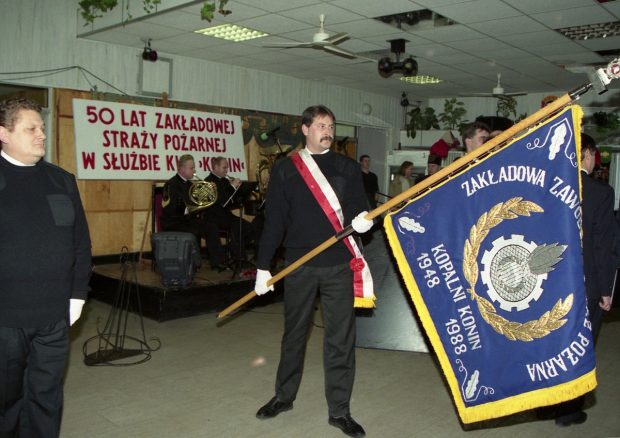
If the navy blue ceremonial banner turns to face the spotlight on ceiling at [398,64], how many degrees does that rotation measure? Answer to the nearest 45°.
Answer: approximately 180°

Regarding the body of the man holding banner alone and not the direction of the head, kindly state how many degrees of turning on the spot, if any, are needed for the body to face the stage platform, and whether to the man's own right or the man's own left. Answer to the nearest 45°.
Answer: approximately 135° to the man's own right

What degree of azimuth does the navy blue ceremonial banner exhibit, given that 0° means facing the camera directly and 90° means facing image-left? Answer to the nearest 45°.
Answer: approximately 0°

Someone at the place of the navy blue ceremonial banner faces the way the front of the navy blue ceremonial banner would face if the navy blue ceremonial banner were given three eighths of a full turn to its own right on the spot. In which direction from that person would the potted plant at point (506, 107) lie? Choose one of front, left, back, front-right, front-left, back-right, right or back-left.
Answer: front-right

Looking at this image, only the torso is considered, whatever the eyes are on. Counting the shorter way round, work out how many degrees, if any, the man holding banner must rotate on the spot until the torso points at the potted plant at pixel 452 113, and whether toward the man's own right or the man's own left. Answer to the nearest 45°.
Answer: approximately 180°
